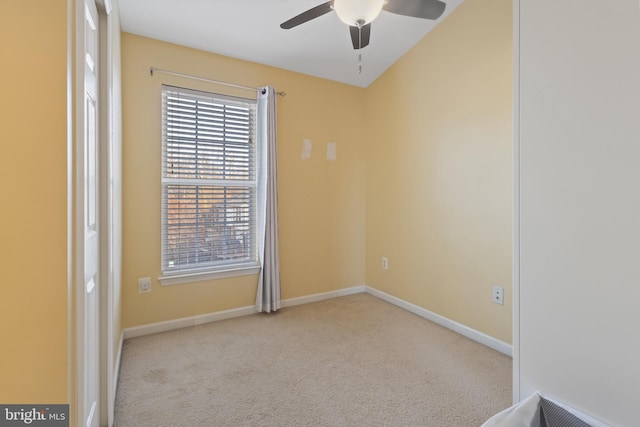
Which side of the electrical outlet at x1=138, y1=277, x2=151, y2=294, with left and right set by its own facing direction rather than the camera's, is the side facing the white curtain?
left

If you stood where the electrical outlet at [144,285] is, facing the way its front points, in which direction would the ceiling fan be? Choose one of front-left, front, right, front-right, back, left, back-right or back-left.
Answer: front-left

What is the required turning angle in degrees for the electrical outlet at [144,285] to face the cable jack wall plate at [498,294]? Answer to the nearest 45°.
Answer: approximately 45° to its left

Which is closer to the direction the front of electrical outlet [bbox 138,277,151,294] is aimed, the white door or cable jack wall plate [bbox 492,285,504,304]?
the white door

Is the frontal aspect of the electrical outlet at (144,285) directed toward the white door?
yes

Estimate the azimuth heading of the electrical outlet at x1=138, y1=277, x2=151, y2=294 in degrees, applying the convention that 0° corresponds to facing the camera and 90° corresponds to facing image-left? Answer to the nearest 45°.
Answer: approximately 0°
